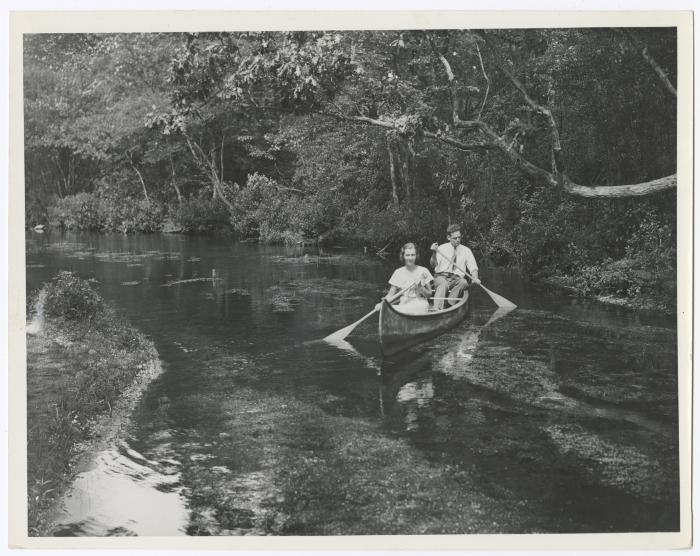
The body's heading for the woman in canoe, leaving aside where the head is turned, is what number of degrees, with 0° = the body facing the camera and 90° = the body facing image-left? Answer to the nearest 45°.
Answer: approximately 0°

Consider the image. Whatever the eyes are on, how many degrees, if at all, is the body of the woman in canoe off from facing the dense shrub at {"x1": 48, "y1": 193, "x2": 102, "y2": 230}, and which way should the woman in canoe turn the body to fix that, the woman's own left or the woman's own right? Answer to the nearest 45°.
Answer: approximately 135° to the woman's own right

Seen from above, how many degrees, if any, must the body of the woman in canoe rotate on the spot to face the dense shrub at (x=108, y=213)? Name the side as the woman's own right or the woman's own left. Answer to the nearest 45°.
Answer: approximately 135° to the woman's own right

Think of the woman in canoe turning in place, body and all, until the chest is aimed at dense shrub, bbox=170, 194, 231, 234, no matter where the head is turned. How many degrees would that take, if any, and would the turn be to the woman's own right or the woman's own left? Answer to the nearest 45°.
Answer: approximately 135° to the woman's own right

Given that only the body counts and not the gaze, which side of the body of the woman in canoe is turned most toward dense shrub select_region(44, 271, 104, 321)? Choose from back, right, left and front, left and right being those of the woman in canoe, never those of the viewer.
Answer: right

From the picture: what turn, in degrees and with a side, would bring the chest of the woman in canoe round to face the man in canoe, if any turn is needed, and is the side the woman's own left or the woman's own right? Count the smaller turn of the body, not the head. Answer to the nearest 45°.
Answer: approximately 135° to the woman's own left

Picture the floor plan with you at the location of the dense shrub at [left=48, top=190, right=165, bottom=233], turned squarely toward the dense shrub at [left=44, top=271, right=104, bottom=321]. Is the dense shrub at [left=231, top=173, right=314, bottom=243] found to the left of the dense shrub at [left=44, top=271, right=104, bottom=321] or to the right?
left
